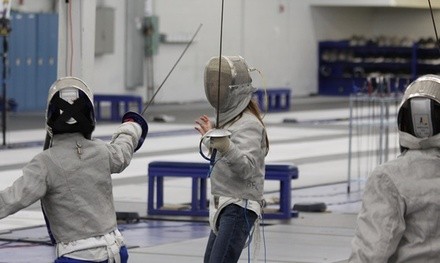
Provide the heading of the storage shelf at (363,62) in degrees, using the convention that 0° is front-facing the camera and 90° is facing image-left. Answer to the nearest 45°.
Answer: approximately 0°

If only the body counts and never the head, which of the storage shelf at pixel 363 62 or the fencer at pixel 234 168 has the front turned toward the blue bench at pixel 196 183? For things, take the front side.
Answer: the storage shelf

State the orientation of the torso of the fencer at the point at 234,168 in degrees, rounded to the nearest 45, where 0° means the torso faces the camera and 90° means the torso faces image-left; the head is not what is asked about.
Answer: approximately 45°

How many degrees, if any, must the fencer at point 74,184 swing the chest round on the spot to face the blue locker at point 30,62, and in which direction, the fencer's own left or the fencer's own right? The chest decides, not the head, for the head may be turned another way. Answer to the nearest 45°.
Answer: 0° — they already face it

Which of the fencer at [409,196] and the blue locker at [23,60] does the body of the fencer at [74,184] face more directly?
the blue locker

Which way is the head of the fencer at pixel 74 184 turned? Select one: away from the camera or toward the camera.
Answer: away from the camera

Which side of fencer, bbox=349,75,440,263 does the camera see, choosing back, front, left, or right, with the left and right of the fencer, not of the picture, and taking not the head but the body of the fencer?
back

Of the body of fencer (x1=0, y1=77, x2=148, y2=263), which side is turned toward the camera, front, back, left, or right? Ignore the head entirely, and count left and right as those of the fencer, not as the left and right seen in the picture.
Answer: back

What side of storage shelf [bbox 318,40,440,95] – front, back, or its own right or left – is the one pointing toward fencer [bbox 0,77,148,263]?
front
